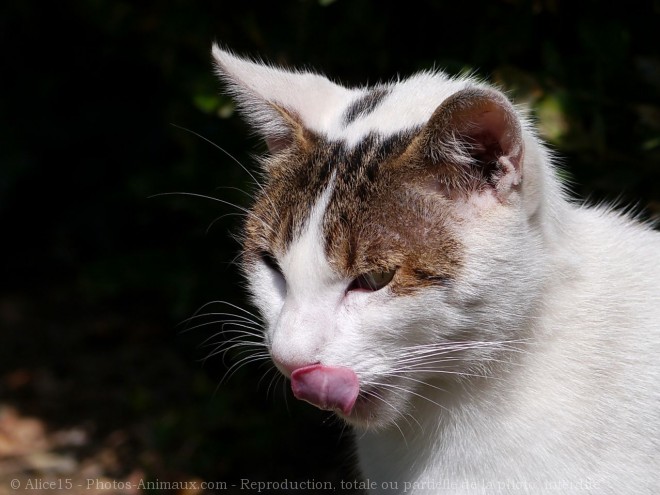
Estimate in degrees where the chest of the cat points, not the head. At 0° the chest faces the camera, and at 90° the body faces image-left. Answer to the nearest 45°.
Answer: approximately 45°
